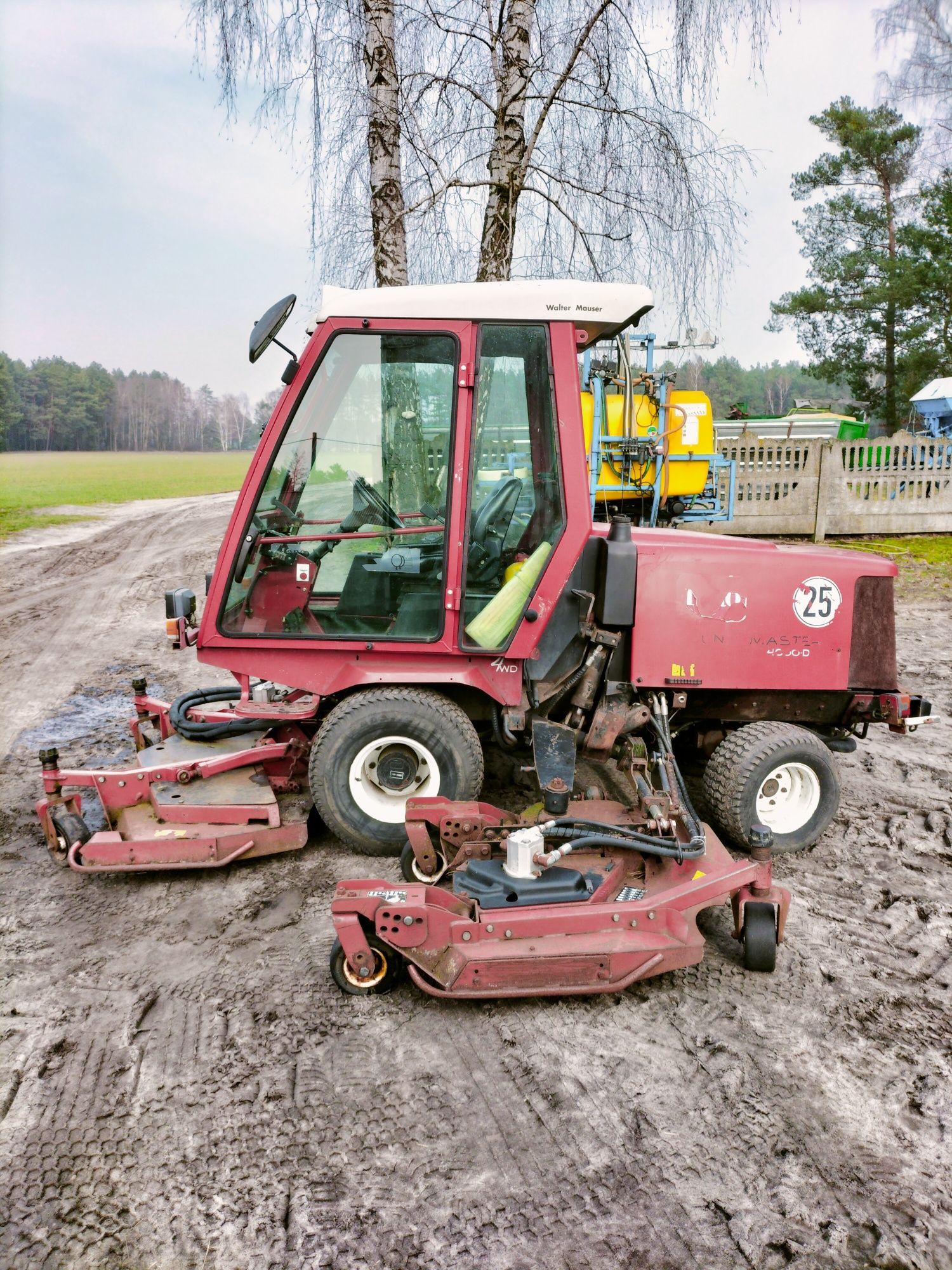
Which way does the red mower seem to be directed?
to the viewer's left

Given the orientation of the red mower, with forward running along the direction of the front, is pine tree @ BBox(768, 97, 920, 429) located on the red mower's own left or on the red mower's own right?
on the red mower's own right

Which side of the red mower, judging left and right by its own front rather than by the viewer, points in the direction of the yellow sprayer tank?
right
